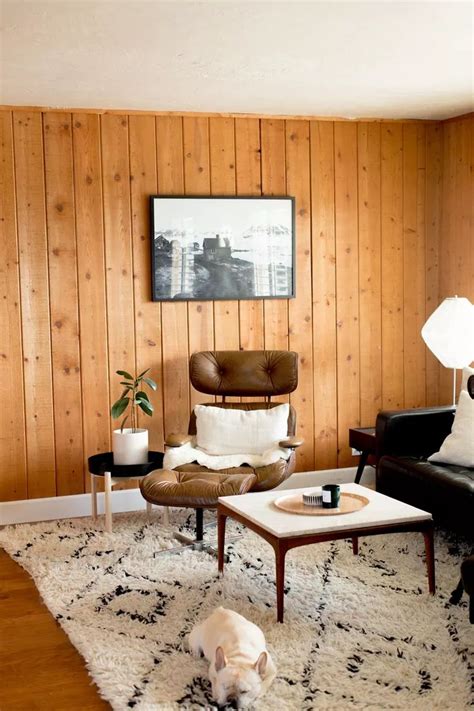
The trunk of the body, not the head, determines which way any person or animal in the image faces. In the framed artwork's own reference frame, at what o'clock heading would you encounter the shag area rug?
The shag area rug is roughly at 12 o'clock from the framed artwork.

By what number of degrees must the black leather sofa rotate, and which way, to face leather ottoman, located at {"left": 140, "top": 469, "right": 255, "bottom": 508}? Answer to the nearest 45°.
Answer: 0° — it already faces it

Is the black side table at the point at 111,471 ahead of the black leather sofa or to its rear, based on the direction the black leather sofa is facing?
ahead

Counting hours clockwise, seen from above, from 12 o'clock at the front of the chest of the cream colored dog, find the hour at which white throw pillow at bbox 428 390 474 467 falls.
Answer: The white throw pillow is roughly at 7 o'clock from the cream colored dog.

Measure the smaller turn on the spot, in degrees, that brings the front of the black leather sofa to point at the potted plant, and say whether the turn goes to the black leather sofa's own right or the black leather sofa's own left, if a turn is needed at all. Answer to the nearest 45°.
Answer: approximately 45° to the black leather sofa's own right

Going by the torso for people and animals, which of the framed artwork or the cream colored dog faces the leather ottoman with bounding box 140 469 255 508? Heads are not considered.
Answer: the framed artwork

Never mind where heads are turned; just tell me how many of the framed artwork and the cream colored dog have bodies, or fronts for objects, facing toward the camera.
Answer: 2

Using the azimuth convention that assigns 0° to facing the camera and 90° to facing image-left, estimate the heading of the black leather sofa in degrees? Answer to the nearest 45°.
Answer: approximately 45°

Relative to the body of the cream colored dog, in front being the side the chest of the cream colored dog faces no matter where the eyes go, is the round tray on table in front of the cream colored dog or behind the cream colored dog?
behind

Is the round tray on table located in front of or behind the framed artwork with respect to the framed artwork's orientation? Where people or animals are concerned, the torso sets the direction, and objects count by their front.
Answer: in front

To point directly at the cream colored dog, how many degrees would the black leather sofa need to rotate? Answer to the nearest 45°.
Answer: approximately 45° to its left

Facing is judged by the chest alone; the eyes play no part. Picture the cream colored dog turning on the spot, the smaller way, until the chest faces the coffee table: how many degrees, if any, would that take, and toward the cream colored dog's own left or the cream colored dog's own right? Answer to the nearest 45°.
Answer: approximately 135° to the cream colored dog's own left

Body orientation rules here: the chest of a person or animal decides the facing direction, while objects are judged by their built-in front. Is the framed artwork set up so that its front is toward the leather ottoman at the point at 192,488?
yes
